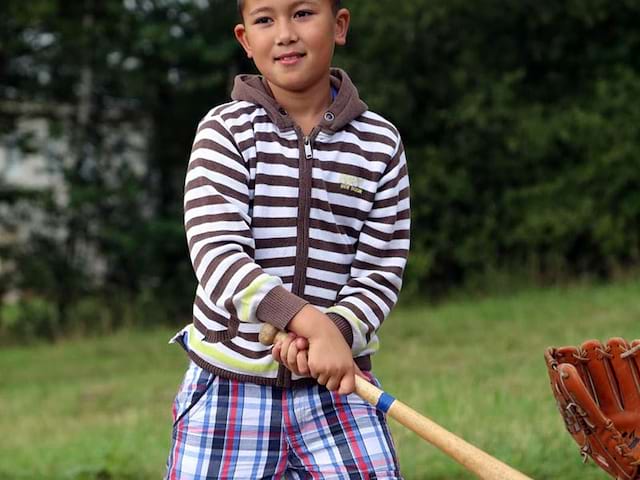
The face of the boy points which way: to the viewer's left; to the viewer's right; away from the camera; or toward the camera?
toward the camera

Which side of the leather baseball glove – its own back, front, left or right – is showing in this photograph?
front

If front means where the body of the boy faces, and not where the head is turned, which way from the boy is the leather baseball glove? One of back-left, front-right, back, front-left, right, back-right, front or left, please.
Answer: left
